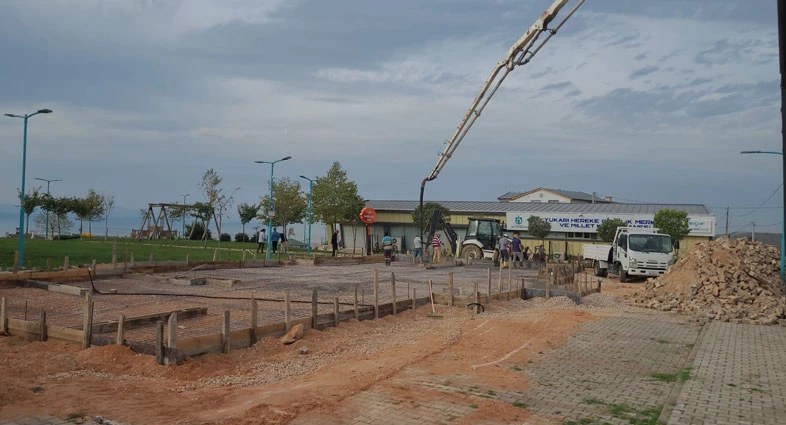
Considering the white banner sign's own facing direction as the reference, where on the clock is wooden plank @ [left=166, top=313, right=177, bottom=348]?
The wooden plank is roughly at 12 o'clock from the white banner sign.

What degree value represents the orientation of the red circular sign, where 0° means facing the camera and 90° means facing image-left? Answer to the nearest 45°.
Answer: approximately 0°

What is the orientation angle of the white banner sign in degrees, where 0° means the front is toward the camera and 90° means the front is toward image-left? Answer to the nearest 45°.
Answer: approximately 0°

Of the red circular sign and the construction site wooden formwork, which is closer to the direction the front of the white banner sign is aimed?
the construction site wooden formwork

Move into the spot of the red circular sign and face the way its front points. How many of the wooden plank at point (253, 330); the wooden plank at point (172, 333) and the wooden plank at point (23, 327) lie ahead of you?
3

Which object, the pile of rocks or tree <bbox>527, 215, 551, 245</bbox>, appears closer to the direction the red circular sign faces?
the pile of rocks

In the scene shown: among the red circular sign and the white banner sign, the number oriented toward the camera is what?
2
